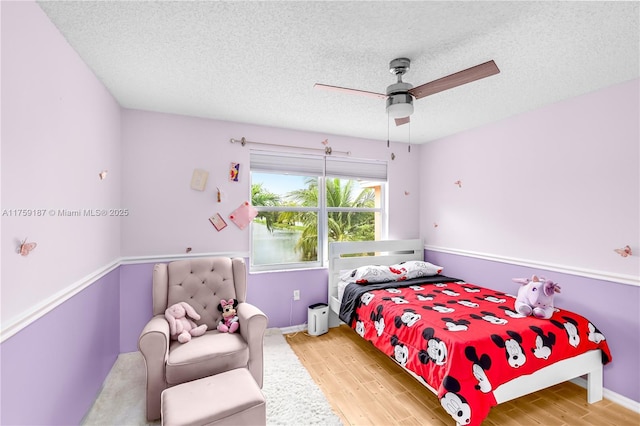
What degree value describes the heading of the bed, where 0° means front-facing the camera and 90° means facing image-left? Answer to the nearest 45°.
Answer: approximately 315°

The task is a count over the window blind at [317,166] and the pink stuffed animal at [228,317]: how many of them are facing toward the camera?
2

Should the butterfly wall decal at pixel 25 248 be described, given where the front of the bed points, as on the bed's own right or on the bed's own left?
on the bed's own right

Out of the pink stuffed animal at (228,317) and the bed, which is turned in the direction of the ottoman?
the pink stuffed animal

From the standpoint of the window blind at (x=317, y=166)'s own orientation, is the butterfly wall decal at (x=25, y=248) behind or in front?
in front

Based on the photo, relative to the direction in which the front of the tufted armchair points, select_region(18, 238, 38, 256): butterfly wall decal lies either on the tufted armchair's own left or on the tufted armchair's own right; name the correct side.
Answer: on the tufted armchair's own right

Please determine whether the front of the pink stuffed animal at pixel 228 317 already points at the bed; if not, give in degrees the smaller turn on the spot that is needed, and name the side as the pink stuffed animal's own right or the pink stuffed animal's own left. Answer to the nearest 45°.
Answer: approximately 45° to the pink stuffed animal's own left

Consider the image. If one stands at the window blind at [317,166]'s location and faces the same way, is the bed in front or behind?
in front
